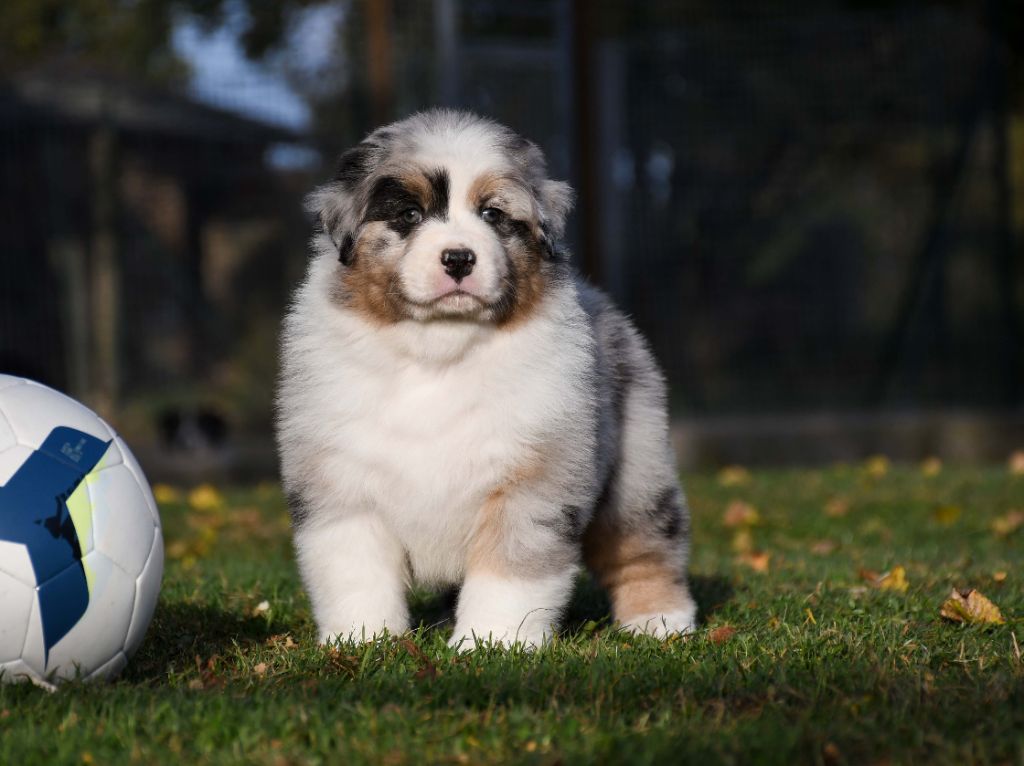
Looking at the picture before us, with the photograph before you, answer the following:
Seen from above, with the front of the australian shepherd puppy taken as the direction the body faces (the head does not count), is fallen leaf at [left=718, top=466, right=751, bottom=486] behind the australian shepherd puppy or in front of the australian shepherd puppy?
behind

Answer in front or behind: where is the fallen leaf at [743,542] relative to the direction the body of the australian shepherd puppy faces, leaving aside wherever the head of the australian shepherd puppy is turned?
behind

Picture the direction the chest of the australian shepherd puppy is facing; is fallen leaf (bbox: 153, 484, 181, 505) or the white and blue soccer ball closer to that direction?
the white and blue soccer ball

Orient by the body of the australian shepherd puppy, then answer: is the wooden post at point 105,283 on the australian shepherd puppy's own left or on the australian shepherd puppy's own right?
on the australian shepherd puppy's own right

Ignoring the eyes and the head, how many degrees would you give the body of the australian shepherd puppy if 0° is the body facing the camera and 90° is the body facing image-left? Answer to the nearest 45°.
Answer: approximately 45°

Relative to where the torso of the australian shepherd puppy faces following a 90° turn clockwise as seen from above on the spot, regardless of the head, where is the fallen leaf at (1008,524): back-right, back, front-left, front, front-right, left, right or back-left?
right

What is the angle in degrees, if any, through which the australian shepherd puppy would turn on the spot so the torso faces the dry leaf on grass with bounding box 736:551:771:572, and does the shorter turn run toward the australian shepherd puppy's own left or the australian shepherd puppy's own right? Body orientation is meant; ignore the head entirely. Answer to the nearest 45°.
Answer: approximately 180°

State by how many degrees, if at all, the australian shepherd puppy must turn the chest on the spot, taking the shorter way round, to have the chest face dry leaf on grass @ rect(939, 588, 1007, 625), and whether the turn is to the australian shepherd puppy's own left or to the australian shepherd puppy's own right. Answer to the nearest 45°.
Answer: approximately 135° to the australian shepherd puppy's own left

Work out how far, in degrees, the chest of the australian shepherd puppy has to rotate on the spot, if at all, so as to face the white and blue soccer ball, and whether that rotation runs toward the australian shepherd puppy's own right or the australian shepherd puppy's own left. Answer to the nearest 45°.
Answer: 0° — it already faces it

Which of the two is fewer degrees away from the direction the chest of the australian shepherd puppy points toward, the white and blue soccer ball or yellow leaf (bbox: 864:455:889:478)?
the white and blue soccer ball

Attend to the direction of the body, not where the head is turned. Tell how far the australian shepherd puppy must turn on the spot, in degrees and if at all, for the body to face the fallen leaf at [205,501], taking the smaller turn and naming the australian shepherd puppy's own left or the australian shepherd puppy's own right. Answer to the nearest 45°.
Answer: approximately 135° to the australian shepherd puppy's own right
